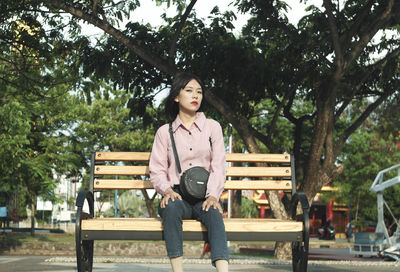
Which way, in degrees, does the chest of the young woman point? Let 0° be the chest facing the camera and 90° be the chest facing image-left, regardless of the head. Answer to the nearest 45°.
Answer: approximately 0°
